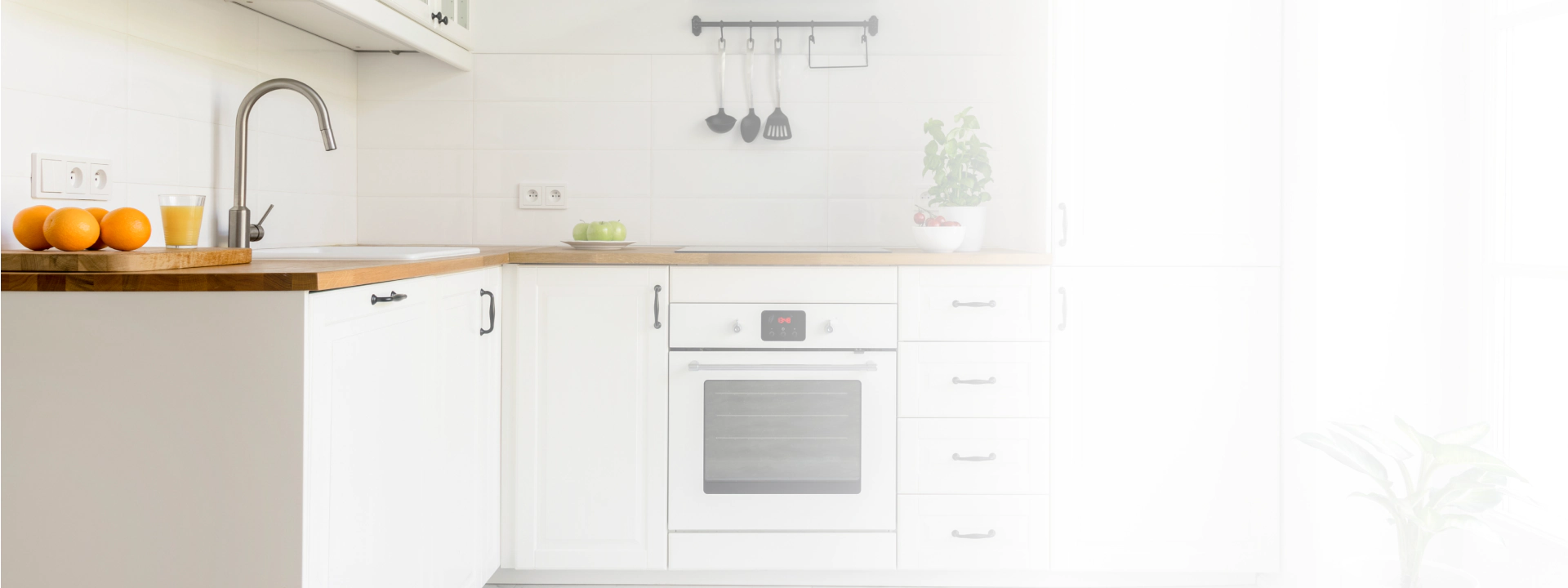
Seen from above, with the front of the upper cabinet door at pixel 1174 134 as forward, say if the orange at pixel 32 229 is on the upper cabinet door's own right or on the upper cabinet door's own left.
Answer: on the upper cabinet door's own right

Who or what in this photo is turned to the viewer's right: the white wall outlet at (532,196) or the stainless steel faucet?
the stainless steel faucet

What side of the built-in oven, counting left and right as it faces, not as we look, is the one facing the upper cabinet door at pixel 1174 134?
left

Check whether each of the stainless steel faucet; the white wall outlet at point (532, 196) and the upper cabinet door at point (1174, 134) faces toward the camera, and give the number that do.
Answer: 2

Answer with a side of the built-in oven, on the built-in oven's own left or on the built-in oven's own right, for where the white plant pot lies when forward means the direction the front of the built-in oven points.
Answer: on the built-in oven's own left

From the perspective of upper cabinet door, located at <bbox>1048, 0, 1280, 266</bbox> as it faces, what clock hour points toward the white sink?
The white sink is roughly at 2 o'clock from the upper cabinet door.

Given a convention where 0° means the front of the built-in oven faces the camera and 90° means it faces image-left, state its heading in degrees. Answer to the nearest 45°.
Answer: approximately 0°

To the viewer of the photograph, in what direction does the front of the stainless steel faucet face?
facing to the right of the viewer

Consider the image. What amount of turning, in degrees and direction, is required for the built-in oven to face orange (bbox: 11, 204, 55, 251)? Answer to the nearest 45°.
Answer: approximately 45° to its right
